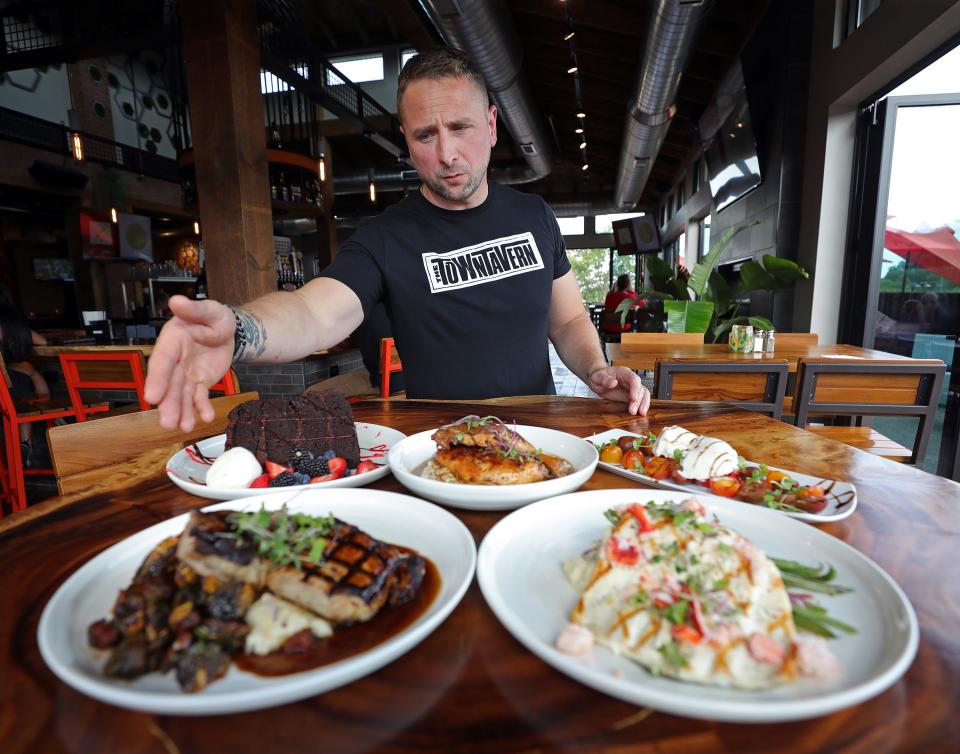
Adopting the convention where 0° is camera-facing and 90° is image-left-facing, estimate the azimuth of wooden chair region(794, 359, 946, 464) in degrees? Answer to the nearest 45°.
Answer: approximately 180°

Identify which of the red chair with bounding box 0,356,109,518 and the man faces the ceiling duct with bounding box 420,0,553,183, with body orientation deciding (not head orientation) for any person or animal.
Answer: the red chair

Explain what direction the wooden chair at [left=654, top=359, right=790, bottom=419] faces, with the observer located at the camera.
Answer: facing away from the viewer

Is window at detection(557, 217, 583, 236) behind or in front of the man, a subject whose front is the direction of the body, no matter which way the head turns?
behind

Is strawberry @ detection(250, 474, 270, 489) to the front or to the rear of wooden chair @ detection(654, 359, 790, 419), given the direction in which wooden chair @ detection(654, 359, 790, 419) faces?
to the rear

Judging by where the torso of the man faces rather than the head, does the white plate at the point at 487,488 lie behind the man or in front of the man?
in front

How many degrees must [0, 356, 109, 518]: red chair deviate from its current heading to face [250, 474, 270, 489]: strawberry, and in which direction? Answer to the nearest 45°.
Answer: approximately 90° to its right

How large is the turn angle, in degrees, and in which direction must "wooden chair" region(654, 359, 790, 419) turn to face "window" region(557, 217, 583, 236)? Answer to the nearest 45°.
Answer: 0° — it already faces it

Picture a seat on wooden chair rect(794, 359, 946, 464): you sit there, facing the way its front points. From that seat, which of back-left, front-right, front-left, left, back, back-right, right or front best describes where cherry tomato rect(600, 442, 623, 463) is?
back

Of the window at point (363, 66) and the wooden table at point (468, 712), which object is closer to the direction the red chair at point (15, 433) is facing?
the window

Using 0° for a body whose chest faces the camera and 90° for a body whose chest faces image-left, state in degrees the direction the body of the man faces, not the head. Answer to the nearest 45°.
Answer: approximately 0°

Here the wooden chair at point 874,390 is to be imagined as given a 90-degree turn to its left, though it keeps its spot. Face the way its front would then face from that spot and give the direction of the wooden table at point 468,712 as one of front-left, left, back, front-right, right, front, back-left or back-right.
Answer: left

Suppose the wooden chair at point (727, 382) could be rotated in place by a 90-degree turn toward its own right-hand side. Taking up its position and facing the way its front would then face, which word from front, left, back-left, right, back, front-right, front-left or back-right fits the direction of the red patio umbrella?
front-left
